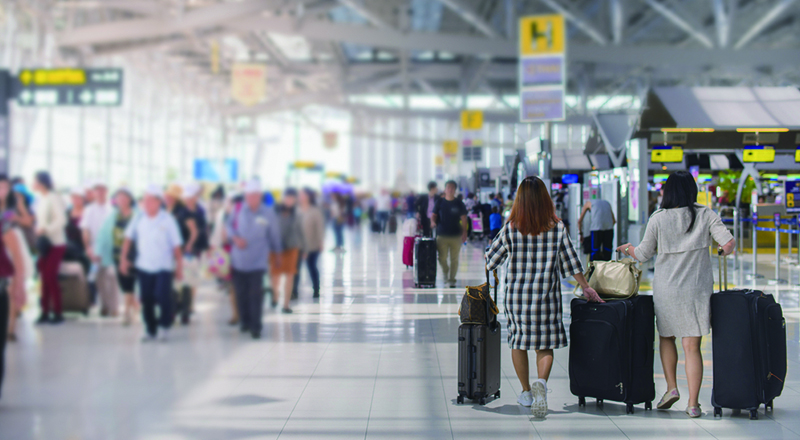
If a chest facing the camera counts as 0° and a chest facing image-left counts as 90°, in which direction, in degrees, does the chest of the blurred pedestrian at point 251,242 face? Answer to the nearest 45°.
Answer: approximately 0°

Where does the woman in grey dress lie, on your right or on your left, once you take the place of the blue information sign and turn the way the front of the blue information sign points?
on your left

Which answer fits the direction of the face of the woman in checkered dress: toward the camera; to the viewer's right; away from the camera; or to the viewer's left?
away from the camera

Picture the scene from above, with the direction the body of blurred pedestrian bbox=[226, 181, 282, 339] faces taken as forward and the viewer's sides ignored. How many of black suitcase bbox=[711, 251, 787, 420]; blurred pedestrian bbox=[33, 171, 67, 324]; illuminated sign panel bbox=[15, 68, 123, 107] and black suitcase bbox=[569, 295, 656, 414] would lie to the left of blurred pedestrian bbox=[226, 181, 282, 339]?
2

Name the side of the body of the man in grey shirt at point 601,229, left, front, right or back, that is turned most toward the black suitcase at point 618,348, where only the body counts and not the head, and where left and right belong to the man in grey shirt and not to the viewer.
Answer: back

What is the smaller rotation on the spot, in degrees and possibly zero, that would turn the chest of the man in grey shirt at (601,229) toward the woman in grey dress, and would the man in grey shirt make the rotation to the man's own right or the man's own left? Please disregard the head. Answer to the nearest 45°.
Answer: approximately 180°

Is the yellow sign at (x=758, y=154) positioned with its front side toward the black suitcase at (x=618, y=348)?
yes

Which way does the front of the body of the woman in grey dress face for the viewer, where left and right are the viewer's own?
facing away from the viewer
